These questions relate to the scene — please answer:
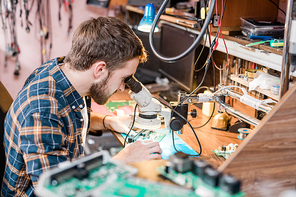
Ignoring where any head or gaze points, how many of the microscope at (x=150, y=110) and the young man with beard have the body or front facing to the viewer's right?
1

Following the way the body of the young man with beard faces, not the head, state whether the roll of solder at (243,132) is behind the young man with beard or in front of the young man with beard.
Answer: in front

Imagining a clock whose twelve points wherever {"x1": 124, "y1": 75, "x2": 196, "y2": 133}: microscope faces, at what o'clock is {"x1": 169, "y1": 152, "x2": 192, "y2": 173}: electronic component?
The electronic component is roughly at 9 o'clock from the microscope.

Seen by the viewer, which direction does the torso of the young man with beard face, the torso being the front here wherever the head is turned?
to the viewer's right

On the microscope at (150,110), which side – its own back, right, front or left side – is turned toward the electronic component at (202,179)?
left

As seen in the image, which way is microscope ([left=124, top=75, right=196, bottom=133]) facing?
to the viewer's left

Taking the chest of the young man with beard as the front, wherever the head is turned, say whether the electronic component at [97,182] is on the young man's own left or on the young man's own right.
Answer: on the young man's own right

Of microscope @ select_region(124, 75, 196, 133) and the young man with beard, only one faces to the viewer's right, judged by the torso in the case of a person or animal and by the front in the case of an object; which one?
the young man with beard

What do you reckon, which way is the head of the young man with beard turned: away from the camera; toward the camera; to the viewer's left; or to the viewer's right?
to the viewer's right

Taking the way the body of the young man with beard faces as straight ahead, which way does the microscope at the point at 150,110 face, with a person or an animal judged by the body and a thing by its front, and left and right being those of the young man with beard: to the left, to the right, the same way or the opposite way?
the opposite way
